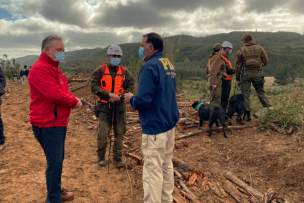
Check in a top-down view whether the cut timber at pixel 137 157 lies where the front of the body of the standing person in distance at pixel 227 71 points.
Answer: no

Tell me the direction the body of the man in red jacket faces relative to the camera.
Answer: to the viewer's right

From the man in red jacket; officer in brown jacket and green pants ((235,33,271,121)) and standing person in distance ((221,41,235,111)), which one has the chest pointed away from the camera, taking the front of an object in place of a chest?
the officer in brown jacket and green pants

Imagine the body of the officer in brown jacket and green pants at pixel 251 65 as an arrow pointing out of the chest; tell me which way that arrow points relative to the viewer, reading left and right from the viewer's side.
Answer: facing away from the viewer

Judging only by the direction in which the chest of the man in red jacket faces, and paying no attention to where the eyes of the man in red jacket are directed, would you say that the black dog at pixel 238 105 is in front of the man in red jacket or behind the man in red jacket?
in front
